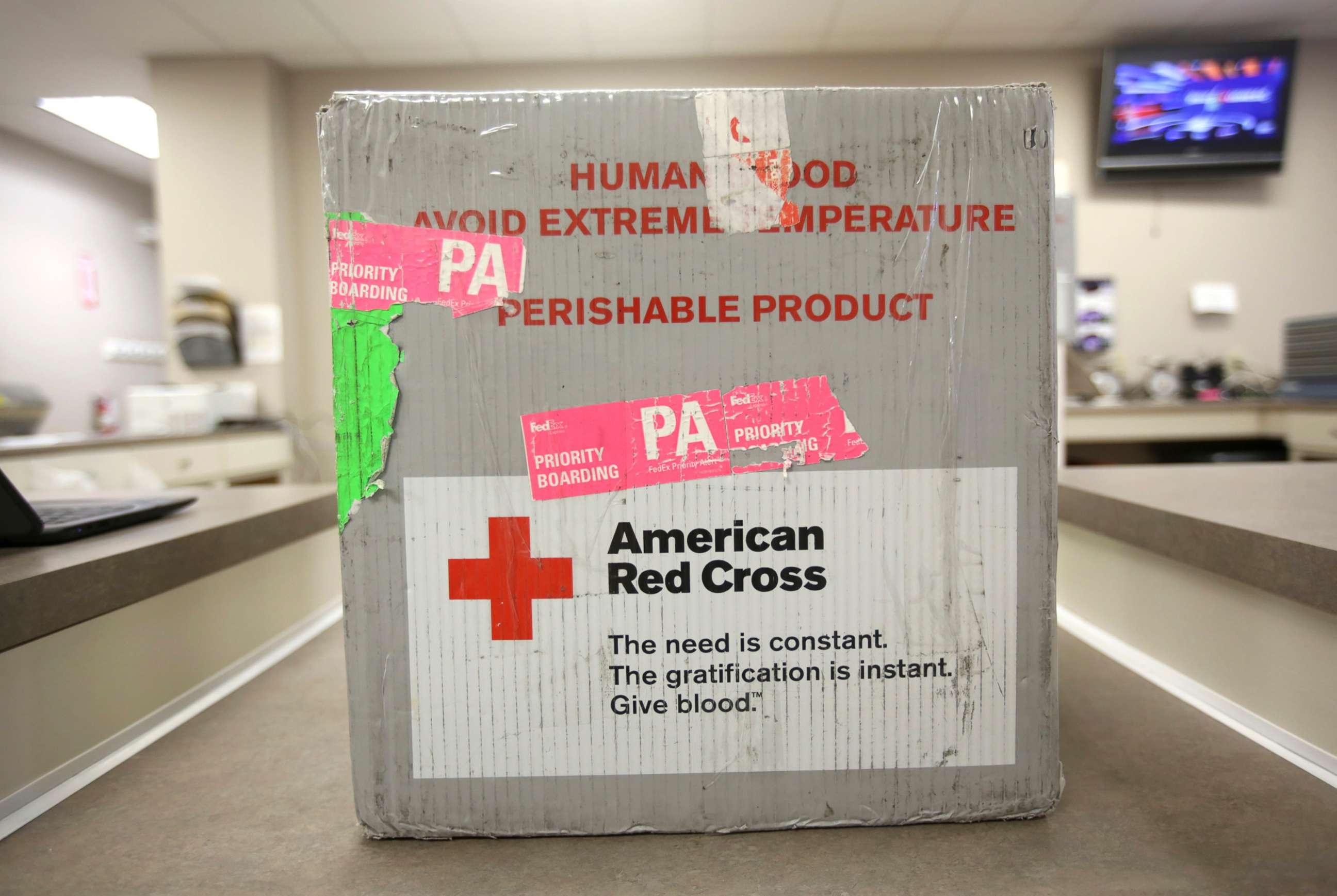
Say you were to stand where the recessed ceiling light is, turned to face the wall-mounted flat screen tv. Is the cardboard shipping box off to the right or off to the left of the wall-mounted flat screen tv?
right

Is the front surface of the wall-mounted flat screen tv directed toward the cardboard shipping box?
yes

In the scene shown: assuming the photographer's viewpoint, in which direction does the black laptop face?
facing away from the viewer and to the right of the viewer

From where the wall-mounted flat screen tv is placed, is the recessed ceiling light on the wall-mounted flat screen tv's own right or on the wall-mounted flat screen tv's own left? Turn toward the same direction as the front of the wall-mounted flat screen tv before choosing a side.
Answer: on the wall-mounted flat screen tv's own right

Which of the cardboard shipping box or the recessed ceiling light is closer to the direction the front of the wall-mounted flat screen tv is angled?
the cardboard shipping box

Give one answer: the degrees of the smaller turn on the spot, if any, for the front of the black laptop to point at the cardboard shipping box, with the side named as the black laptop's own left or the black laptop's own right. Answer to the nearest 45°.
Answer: approximately 90° to the black laptop's own right

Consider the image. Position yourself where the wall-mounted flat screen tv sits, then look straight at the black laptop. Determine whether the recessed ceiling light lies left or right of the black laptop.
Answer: right

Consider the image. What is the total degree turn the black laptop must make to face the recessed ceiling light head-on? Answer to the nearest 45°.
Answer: approximately 45° to its left

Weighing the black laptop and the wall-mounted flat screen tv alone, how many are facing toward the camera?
1

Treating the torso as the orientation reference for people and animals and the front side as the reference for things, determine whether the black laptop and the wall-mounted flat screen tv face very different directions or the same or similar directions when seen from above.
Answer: very different directions

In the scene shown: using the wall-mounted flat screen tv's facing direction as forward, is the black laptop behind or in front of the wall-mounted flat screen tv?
in front

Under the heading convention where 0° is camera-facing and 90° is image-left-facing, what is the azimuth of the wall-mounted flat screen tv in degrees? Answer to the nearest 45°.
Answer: approximately 0°
